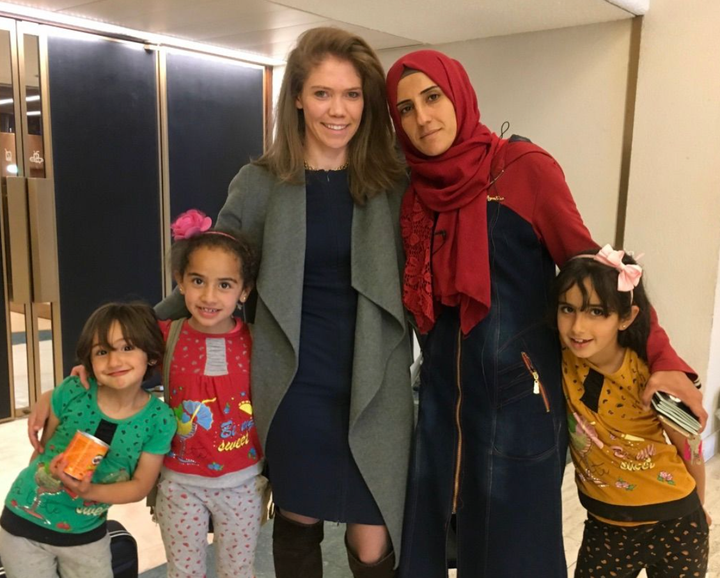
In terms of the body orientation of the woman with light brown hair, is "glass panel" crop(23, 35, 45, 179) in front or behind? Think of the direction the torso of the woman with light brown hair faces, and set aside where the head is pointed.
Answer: behind

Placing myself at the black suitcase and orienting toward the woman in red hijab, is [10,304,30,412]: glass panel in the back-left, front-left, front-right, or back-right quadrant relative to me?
back-left

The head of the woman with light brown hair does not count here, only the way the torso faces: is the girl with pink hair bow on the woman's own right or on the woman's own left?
on the woman's own left

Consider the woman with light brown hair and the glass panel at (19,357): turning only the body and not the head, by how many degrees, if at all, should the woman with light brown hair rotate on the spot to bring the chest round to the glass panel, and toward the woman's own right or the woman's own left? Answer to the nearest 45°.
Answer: approximately 135° to the woman's own right

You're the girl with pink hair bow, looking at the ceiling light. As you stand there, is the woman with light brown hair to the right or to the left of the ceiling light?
left

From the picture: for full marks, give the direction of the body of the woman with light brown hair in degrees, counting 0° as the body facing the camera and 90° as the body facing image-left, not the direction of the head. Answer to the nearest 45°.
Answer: approximately 0°
